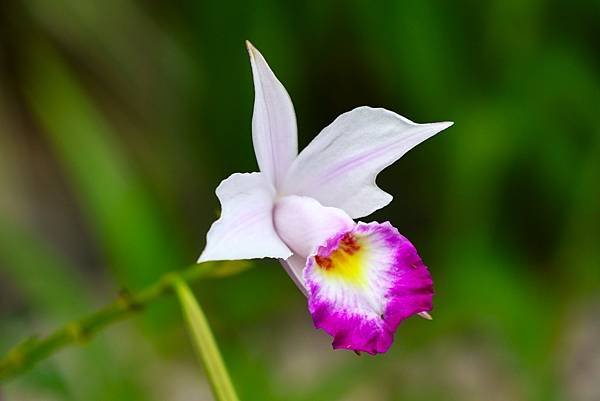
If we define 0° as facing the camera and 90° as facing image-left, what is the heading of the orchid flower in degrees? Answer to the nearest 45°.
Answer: approximately 315°
